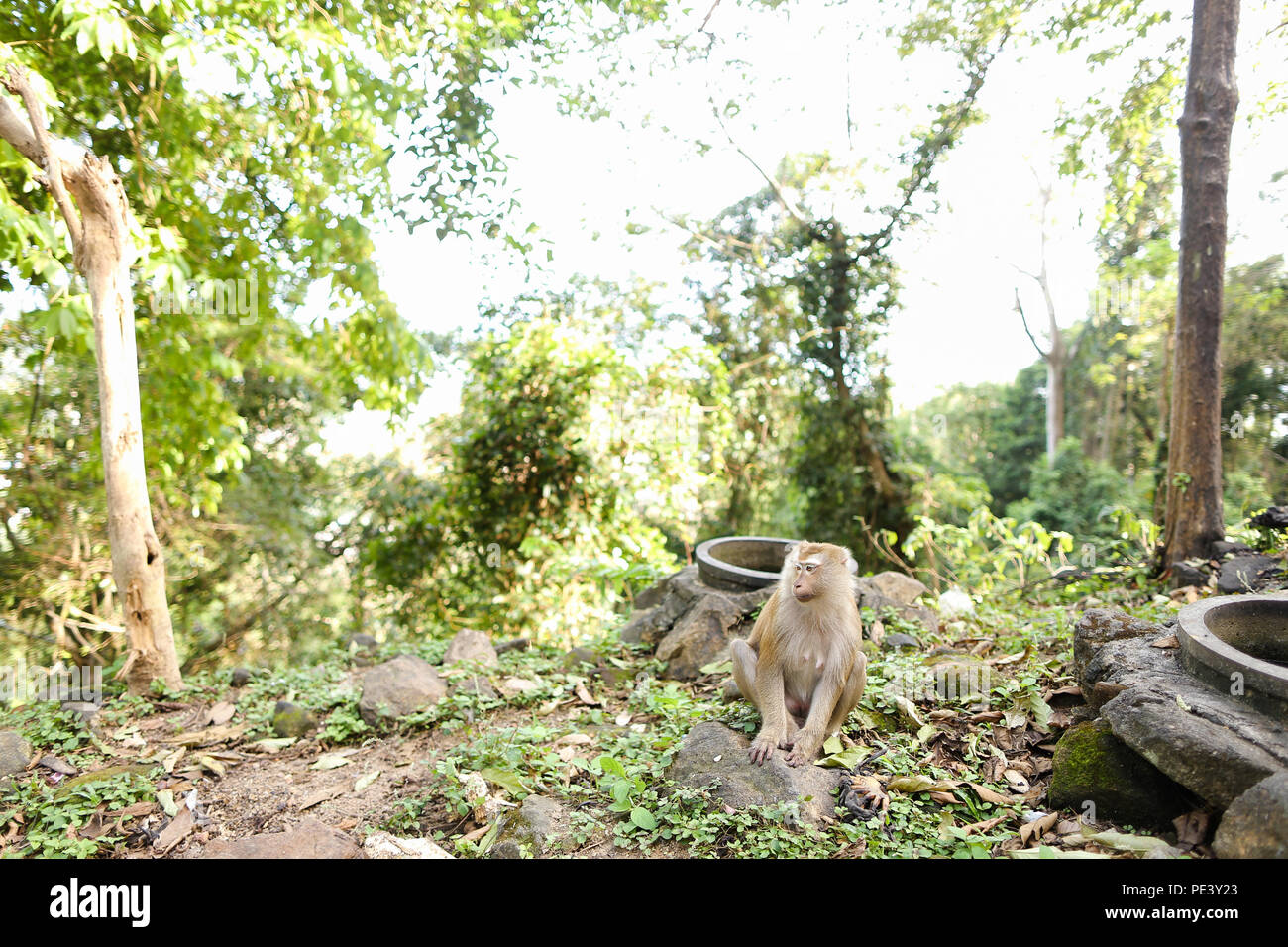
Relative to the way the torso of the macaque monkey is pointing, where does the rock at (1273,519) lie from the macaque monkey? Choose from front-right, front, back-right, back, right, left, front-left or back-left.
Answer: back-left

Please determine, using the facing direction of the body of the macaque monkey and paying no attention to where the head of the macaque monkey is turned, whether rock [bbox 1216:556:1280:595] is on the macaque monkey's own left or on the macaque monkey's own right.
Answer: on the macaque monkey's own left

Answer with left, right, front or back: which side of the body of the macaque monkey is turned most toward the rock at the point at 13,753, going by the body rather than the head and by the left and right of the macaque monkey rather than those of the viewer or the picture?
right

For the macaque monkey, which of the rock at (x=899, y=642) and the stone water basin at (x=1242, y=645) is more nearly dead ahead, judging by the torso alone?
the stone water basin

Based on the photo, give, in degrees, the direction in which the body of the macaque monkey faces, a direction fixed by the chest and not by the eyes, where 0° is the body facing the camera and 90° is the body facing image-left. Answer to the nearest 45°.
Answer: approximately 0°

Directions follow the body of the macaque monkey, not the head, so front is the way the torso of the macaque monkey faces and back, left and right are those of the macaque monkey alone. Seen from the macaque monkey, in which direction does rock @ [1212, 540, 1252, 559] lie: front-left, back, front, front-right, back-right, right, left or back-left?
back-left

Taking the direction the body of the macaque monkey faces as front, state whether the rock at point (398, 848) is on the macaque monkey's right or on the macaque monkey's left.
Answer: on the macaque monkey's right

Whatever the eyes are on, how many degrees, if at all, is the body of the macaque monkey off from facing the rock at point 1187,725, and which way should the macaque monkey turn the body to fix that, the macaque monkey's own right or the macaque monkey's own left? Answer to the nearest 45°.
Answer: approximately 45° to the macaque monkey's own left

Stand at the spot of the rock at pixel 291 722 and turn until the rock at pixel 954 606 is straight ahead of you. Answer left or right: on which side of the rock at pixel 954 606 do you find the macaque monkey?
right

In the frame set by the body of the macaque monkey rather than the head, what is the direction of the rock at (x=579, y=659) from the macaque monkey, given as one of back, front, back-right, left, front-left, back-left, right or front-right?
back-right

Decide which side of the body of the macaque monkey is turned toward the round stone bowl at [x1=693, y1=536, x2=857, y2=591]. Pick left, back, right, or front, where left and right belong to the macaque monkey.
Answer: back

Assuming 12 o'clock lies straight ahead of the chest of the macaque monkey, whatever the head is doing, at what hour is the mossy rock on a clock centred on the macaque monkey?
The mossy rock is roughly at 10 o'clock from the macaque monkey.
